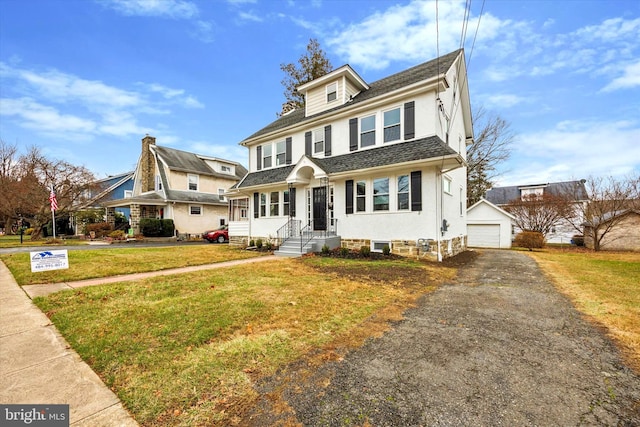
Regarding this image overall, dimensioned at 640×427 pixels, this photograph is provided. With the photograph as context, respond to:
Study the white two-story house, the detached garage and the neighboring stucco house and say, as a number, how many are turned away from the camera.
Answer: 0

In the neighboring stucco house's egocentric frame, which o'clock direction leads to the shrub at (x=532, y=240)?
The shrub is roughly at 9 o'clock from the neighboring stucco house.

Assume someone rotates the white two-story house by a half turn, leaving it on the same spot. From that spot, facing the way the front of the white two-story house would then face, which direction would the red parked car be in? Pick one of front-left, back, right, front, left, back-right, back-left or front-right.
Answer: left

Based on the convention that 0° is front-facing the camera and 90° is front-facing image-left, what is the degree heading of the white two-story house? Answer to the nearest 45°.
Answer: approximately 45°

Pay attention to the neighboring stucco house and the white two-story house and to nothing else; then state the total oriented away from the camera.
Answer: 0

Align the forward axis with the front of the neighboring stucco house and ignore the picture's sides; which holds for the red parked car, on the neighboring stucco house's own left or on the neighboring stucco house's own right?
on the neighboring stucco house's own left

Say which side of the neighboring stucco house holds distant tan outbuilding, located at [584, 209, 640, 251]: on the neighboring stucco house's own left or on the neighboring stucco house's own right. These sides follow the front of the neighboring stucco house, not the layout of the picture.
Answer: on the neighboring stucco house's own left

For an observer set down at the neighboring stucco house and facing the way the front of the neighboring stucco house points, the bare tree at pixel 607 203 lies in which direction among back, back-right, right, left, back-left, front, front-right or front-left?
left

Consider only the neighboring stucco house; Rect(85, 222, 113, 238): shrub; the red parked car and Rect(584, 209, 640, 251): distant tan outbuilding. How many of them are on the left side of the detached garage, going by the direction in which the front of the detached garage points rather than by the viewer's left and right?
1

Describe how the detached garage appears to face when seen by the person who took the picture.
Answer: facing the viewer

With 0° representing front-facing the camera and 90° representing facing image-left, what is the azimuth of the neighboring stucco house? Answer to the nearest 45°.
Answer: approximately 45°

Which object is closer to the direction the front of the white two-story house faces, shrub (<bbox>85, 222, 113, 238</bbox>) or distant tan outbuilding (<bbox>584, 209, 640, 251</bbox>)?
the shrub

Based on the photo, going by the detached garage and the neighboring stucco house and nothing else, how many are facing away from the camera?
0

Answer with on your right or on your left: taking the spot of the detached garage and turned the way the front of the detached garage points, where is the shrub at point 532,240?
on your left

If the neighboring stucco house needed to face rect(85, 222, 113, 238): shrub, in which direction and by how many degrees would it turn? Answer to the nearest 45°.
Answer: approximately 45° to its right
